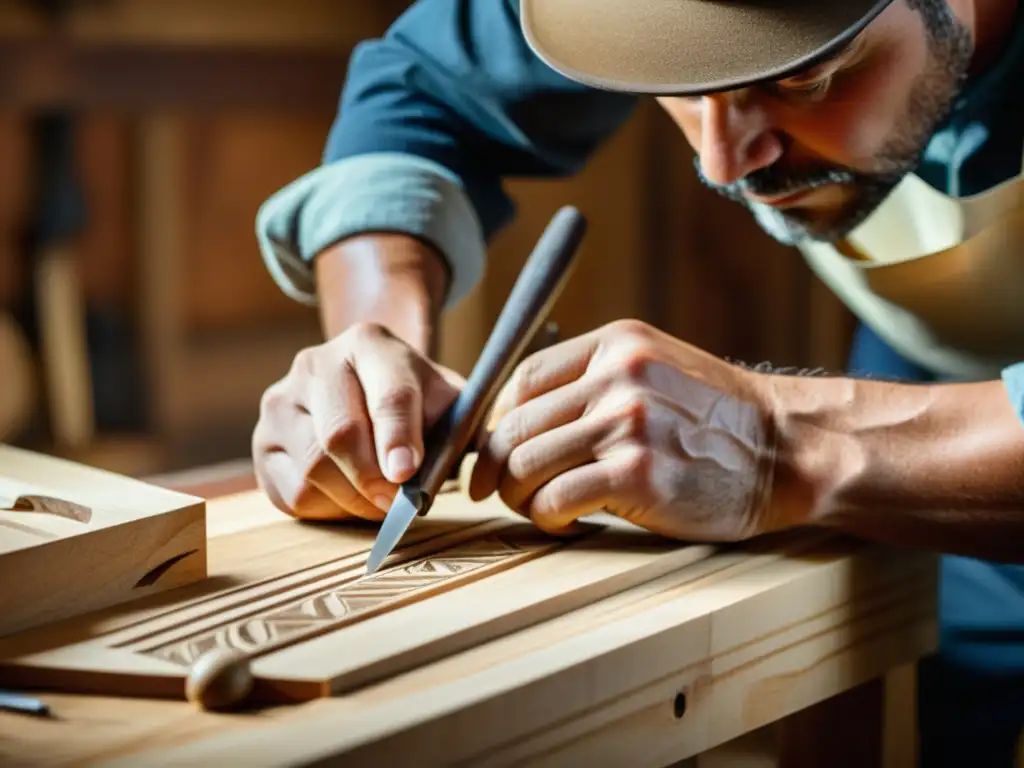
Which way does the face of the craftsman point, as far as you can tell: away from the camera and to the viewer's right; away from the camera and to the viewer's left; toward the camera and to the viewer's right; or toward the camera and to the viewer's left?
toward the camera and to the viewer's left

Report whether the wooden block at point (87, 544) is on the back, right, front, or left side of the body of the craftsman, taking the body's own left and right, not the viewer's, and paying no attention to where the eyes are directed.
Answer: front

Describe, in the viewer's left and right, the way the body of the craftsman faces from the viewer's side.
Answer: facing the viewer and to the left of the viewer

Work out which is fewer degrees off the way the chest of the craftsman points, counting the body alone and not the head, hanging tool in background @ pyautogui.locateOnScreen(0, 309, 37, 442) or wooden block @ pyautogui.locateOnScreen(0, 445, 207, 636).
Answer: the wooden block

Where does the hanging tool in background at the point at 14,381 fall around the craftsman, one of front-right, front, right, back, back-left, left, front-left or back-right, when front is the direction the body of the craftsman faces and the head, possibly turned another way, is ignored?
right

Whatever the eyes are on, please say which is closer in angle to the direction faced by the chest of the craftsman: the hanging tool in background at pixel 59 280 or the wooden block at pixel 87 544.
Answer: the wooden block
